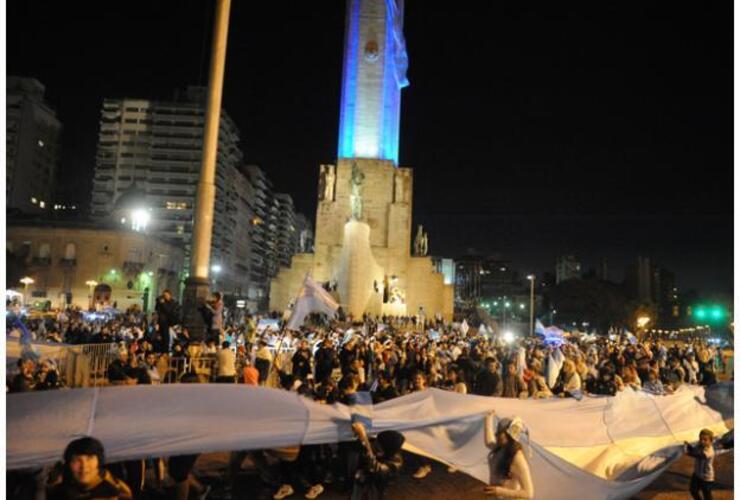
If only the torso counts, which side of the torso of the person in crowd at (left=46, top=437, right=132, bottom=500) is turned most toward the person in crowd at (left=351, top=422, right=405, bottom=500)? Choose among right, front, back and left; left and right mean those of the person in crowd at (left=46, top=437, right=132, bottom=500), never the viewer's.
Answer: left

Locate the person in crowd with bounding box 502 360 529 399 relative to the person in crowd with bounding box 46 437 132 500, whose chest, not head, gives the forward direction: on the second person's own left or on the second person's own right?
on the second person's own left

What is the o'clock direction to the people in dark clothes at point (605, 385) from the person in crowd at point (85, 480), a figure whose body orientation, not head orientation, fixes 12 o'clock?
The people in dark clothes is roughly at 8 o'clock from the person in crowd.

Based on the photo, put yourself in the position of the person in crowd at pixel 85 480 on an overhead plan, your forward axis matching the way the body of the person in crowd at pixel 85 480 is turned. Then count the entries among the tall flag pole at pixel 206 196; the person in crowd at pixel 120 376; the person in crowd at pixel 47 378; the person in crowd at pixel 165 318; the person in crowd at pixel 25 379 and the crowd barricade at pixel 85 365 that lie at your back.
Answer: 6

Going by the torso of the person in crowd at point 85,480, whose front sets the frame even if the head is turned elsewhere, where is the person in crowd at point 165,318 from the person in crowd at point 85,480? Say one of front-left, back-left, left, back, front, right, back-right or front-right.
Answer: back

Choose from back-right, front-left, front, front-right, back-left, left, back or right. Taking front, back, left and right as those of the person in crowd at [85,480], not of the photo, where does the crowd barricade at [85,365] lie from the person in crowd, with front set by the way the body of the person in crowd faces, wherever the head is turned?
back

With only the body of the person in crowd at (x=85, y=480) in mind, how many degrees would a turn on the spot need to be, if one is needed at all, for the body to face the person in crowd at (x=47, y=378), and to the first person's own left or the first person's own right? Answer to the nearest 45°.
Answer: approximately 180°

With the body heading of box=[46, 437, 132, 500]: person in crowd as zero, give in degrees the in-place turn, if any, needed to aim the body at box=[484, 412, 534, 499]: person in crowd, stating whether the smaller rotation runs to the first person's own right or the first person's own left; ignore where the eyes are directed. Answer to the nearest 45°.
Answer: approximately 90° to the first person's own left

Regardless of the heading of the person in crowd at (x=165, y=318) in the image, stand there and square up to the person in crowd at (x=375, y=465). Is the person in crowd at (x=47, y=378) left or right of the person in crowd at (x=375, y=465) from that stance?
right

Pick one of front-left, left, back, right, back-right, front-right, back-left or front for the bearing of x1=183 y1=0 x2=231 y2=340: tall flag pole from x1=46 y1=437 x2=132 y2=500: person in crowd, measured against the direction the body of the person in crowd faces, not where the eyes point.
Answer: back

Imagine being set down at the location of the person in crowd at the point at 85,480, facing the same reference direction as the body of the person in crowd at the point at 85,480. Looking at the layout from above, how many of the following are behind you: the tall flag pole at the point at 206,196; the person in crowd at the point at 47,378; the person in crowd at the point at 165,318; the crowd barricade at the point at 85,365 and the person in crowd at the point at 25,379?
5

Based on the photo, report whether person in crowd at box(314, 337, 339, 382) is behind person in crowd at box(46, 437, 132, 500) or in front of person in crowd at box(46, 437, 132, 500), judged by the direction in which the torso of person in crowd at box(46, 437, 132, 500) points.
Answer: behind

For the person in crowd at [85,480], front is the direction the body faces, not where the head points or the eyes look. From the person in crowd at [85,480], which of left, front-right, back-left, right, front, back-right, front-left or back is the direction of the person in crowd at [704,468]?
left

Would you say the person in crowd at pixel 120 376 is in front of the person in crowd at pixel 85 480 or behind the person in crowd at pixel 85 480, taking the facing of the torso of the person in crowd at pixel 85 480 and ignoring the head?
behind

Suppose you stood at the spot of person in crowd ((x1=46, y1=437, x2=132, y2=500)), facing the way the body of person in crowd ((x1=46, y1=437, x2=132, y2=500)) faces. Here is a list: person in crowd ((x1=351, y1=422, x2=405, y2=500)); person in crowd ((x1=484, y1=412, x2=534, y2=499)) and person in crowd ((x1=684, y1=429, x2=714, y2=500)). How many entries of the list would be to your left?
3

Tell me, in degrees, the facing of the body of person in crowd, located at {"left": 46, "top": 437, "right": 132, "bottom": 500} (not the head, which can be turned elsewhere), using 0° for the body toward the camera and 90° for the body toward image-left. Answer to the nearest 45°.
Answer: approximately 0°

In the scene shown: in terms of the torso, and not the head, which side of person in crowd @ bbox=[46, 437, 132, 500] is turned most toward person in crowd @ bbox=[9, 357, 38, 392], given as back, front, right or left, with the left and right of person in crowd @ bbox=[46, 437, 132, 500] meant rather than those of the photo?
back
